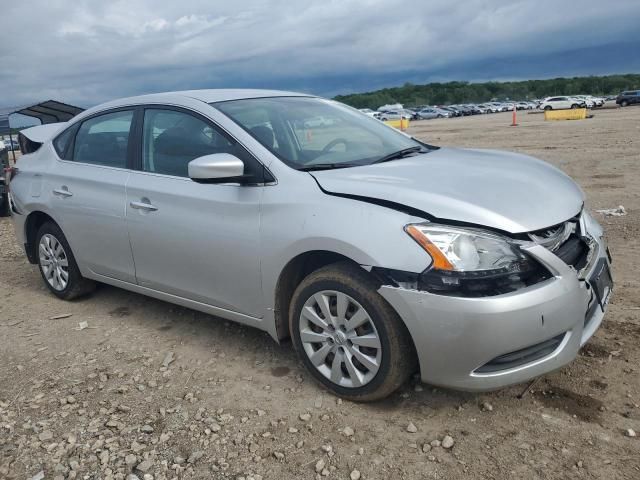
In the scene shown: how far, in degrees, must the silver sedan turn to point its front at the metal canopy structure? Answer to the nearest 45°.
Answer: approximately 180°

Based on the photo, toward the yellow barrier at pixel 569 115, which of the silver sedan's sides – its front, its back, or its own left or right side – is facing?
left

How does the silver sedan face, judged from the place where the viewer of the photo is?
facing the viewer and to the right of the viewer

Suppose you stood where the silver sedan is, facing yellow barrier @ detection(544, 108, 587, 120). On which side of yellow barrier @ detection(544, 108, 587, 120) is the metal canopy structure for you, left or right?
left
